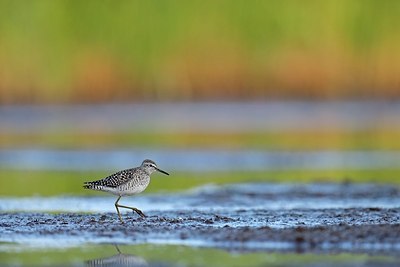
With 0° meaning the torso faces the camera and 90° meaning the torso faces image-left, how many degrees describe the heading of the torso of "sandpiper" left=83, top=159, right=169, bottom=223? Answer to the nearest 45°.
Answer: approximately 270°
